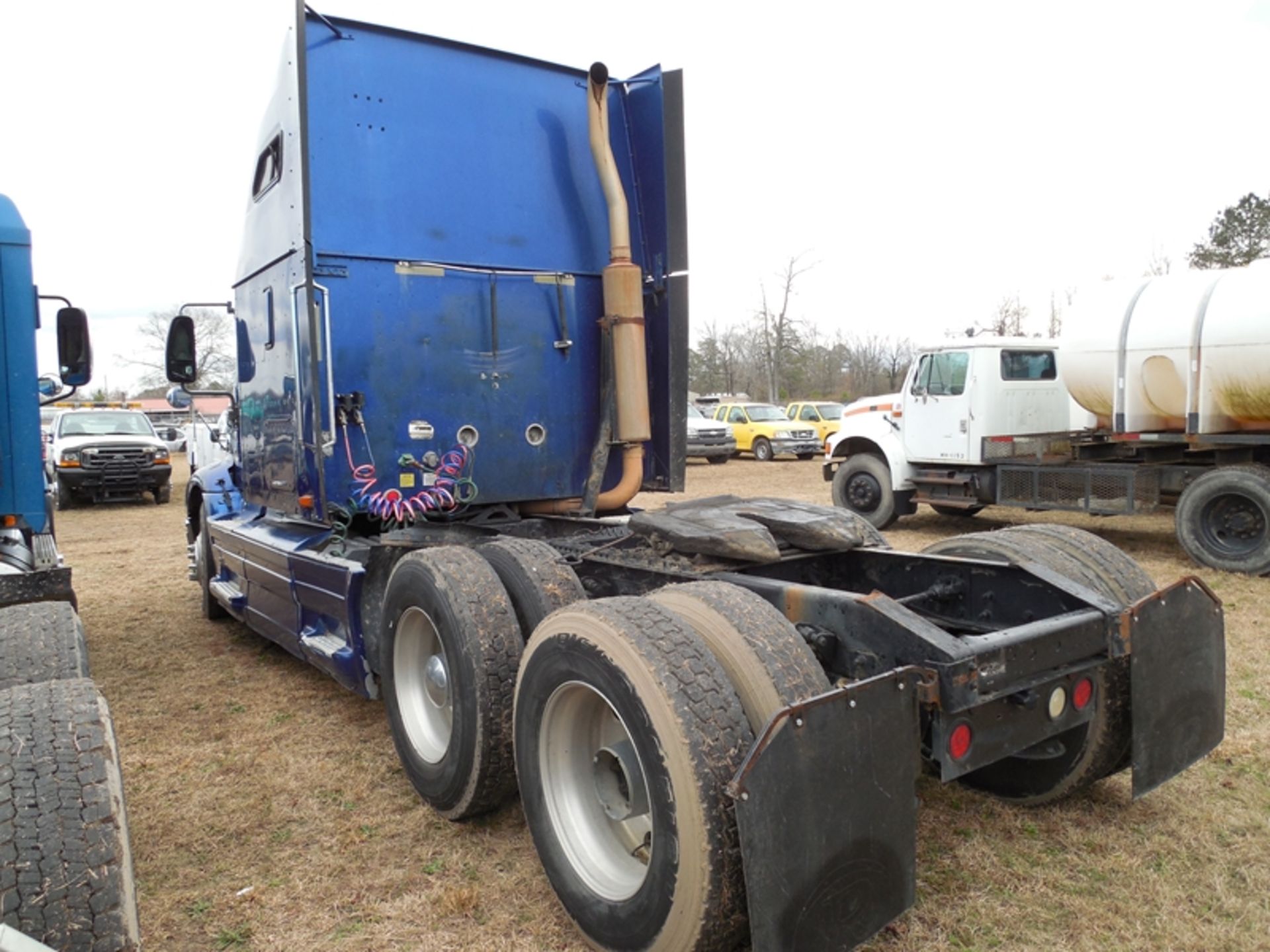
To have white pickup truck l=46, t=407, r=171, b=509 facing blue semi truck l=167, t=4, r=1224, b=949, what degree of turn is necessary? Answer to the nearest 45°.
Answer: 0° — it already faces it

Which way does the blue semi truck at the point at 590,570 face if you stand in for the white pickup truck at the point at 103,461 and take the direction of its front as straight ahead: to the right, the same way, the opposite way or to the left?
the opposite way

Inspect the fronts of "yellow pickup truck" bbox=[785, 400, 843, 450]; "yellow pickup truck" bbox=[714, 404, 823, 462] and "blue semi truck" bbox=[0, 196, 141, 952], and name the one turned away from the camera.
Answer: the blue semi truck

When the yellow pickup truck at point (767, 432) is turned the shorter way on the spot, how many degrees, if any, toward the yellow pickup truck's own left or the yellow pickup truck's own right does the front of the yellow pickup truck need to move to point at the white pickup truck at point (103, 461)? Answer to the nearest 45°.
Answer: approximately 90° to the yellow pickup truck's own right

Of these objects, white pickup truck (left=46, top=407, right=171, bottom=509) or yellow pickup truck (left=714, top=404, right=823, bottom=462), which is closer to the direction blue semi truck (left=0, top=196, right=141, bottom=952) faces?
the white pickup truck

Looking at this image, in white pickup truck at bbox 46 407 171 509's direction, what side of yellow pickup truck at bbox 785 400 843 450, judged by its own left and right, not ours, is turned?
right

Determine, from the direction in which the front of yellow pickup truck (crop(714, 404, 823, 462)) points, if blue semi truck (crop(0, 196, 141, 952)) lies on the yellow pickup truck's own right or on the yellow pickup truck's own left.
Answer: on the yellow pickup truck's own right

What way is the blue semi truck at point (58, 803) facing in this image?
away from the camera

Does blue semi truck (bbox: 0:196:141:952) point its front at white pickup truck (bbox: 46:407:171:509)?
yes

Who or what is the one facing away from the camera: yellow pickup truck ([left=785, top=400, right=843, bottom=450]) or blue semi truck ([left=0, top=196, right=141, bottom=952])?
the blue semi truck
